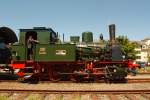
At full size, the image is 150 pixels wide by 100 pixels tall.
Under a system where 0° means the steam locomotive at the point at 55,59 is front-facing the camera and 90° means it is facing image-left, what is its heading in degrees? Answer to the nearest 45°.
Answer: approximately 270°
